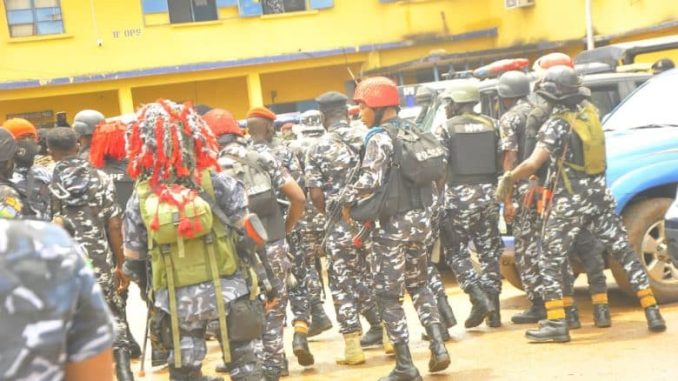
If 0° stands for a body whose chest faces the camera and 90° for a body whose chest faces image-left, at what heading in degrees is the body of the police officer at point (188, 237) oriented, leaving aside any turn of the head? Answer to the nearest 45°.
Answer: approximately 180°

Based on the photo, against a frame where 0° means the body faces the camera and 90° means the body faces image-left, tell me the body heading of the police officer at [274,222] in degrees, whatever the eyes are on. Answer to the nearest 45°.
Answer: approximately 135°

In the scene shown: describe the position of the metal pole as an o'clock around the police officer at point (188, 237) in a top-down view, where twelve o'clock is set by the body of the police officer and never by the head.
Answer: The metal pole is roughly at 1 o'clock from the police officer.

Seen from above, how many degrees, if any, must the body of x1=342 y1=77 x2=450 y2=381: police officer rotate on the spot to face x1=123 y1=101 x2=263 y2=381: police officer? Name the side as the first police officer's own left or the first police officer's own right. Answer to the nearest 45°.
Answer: approximately 45° to the first police officer's own left

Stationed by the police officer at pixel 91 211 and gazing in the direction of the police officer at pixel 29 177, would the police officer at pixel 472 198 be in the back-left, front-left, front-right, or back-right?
back-right

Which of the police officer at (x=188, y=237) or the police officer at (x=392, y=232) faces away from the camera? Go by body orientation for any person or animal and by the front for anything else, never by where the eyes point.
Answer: the police officer at (x=188, y=237)

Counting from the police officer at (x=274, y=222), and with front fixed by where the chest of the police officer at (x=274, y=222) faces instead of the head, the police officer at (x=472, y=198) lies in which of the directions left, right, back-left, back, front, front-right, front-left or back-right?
right

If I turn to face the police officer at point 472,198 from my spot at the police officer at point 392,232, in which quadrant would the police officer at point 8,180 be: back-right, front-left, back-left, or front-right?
back-left
